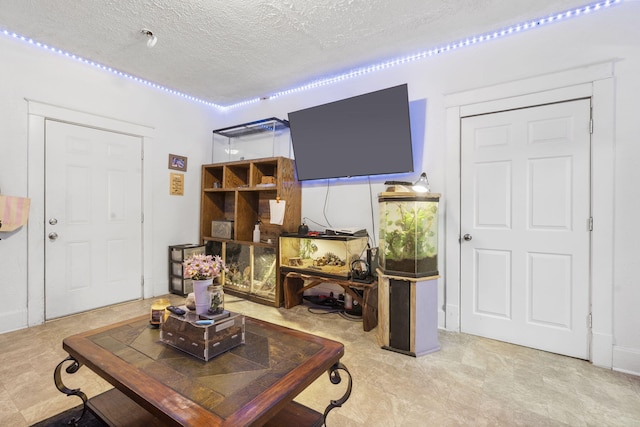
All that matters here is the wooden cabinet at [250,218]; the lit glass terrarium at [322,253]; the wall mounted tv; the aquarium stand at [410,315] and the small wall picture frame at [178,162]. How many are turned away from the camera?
0

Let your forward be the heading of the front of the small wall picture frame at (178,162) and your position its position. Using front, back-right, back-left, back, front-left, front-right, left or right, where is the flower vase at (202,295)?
front-right

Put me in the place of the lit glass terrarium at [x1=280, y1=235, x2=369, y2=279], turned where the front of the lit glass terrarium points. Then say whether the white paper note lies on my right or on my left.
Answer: on my right

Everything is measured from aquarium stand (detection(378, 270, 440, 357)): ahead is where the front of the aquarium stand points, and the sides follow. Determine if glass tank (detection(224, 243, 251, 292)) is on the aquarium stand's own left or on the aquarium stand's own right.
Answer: on the aquarium stand's own right

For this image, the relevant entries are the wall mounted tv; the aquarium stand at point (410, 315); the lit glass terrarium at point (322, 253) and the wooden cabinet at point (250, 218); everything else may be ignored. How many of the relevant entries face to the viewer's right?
0

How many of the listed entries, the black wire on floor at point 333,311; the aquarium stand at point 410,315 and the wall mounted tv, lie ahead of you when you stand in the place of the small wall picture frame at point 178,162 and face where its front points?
3

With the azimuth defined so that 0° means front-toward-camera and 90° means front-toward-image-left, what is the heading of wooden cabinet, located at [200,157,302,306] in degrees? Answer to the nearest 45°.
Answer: approximately 45°

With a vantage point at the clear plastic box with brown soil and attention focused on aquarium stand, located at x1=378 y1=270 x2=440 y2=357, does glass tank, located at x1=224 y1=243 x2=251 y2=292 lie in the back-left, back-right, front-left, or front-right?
front-left

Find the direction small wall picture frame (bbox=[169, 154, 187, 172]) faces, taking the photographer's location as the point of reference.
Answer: facing the viewer and to the right of the viewer

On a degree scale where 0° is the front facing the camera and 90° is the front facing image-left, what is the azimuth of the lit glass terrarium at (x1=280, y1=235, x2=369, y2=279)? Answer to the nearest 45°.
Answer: approximately 45°

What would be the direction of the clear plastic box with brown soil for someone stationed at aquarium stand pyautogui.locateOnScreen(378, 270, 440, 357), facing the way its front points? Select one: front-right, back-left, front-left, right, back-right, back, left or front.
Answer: front

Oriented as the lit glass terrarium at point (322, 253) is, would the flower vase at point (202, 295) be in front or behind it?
in front

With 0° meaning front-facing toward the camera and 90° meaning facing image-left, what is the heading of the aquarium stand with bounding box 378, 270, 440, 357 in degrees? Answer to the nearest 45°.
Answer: approximately 45°

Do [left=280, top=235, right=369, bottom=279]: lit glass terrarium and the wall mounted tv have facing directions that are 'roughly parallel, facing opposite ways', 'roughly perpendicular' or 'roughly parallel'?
roughly parallel

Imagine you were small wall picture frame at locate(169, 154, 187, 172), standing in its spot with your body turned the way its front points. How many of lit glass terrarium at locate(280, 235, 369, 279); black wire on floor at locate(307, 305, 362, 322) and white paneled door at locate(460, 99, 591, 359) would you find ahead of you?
3
